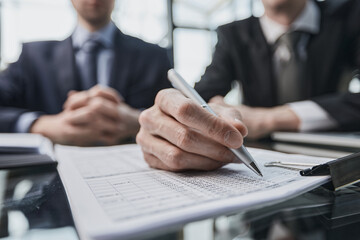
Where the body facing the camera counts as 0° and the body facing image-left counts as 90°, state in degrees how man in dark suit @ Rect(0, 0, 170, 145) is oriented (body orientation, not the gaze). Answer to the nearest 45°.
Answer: approximately 0°
